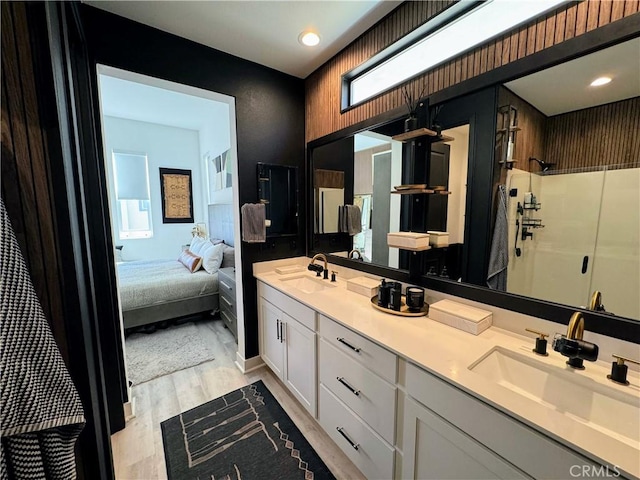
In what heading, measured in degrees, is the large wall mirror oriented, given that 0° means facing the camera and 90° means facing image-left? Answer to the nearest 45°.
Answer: approximately 45°

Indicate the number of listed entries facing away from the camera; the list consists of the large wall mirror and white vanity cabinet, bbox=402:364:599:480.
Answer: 0

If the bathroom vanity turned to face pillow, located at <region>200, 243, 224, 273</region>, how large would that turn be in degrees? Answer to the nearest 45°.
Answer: approximately 90° to its right

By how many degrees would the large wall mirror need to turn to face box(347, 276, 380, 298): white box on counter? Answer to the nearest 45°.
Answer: approximately 45° to its right

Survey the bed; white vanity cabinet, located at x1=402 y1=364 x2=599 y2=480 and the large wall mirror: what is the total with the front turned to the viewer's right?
0

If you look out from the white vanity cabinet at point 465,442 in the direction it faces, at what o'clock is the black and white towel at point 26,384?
The black and white towel is roughly at 12 o'clock from the white vanity cabinet.

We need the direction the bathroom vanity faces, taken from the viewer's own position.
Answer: facing the viewer and to the left of the viewer

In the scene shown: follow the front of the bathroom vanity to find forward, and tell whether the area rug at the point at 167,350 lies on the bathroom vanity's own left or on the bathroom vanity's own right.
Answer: on the bathroom vanity's own right

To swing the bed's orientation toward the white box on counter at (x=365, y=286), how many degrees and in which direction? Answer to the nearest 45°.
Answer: approximately 135° to its left

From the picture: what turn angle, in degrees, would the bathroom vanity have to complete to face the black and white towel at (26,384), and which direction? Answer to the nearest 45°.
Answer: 0° — it already faces it

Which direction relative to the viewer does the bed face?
to the viewer's left

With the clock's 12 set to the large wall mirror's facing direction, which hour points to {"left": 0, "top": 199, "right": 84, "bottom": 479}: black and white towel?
The black and white towel is roughly at 12 o'clock from the large wall mirror.

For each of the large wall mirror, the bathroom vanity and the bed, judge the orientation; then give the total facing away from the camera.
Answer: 0

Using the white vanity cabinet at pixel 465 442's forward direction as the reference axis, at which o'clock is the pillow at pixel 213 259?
The pillow is roughly at 2 o'clock from the white vanity cabinet.

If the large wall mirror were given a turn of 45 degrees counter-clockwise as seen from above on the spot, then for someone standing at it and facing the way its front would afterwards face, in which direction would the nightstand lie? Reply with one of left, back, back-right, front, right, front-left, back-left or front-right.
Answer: right

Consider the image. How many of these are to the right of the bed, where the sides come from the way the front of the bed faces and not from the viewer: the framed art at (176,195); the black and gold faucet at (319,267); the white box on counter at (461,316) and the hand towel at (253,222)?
1
